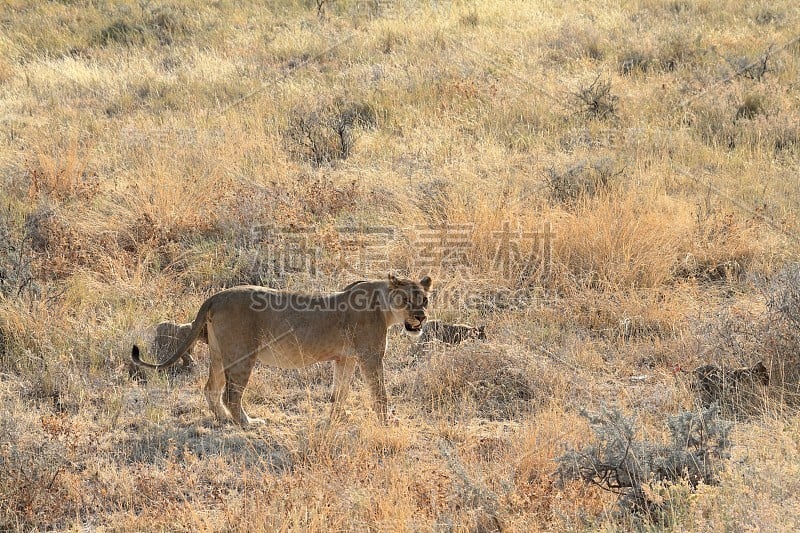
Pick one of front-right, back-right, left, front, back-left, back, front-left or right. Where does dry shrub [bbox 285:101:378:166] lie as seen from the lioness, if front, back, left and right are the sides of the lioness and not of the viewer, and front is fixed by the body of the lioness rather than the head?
left

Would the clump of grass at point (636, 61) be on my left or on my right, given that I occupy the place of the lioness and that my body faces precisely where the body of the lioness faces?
on my left

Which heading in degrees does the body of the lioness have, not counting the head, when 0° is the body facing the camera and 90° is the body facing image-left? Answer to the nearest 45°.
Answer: approximately 270°

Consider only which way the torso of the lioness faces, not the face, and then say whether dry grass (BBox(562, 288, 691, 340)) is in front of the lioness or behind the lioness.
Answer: in front

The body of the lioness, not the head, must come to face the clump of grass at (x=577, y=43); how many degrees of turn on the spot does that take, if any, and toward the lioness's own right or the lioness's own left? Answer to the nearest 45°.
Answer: approximately 45° to the lioness's own left

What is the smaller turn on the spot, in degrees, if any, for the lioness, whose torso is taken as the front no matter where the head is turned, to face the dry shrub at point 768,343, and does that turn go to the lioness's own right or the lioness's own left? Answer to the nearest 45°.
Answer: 0° — it already faces it

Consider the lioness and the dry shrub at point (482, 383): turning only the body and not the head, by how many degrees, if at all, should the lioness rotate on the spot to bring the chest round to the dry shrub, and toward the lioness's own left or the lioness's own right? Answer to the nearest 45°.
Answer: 0° — it already faces it

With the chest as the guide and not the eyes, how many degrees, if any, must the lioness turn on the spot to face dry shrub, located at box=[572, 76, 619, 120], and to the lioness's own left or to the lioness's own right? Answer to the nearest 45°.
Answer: approximately 45° to the lioness's own left

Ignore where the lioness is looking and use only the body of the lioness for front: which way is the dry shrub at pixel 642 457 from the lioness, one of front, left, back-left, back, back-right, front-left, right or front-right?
front-right

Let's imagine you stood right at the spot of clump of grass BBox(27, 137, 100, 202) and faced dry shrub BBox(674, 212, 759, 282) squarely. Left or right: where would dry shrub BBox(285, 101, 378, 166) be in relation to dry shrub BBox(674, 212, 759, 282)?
left

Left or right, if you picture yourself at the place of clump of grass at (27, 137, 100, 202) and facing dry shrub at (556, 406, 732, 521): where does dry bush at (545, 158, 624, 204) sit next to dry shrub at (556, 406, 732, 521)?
left

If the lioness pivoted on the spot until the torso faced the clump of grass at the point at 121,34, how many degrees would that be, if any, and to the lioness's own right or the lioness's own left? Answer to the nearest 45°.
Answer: approximately 90° to the lioness's own left
